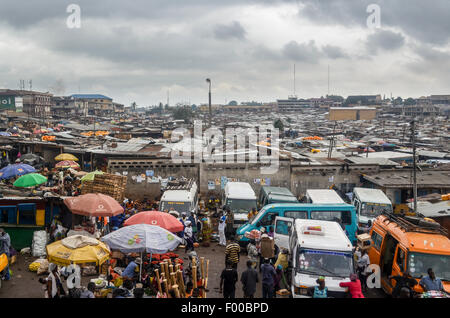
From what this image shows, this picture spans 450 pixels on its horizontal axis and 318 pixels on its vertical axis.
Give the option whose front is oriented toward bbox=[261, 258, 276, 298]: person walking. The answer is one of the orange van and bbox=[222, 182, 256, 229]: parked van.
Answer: the parked van

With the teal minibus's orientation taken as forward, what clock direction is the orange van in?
The orange van is roughly at 8 o'clock from the teal minibus.

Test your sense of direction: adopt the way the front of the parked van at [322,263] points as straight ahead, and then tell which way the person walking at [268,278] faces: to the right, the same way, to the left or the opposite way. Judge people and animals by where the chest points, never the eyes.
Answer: the opposite way

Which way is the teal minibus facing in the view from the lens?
facing to the left of the viewer

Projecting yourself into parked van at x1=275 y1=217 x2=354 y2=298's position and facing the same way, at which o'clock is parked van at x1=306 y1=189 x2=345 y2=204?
parked van at x1=306 y1=189 x2=345 y2=204 is roughly at 6 o'clock from parked van at x1=275 y1=217 x2=354 y2=298.

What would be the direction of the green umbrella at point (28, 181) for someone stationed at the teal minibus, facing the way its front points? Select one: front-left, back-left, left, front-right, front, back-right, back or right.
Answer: front

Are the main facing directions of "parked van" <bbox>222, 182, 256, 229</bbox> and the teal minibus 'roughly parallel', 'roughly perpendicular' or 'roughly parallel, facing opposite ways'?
roughly perpendicular

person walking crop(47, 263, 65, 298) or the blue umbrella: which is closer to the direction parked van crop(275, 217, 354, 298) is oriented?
the person walking

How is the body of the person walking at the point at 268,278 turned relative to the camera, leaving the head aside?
away from the camera

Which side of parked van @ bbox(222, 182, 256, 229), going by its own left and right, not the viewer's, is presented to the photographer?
front

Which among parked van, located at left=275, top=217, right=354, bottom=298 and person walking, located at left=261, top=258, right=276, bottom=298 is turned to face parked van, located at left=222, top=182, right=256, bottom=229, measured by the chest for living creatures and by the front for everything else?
the person walking
